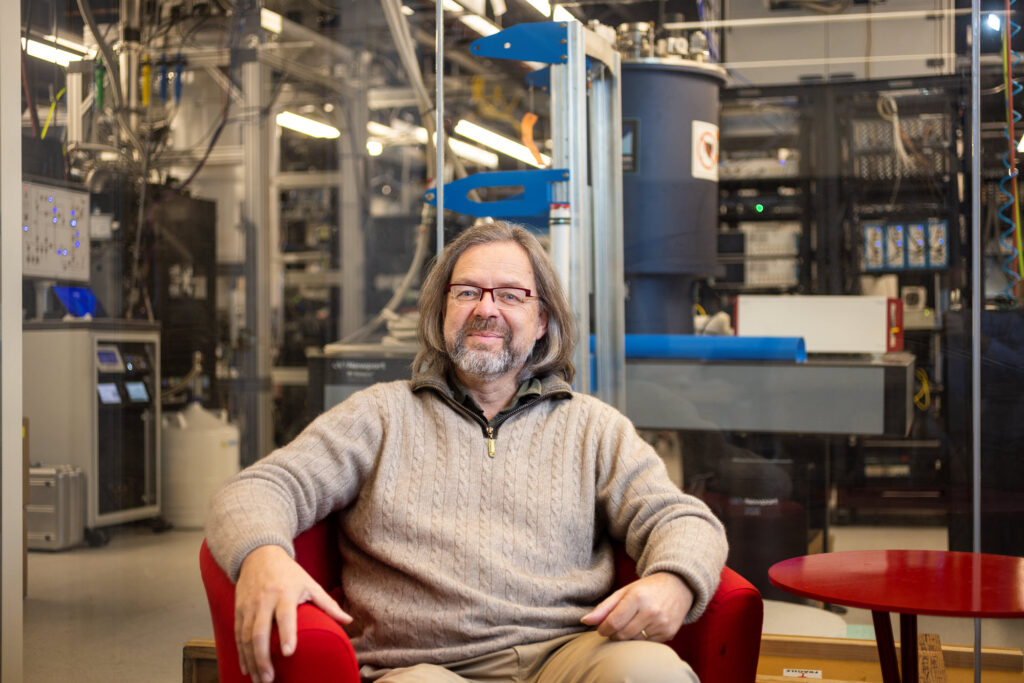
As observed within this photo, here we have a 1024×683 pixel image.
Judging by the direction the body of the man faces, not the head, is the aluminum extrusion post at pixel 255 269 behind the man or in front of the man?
behind

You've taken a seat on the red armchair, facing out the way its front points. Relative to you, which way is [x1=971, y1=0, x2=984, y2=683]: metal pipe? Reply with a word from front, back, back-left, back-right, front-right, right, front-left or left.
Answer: back-left

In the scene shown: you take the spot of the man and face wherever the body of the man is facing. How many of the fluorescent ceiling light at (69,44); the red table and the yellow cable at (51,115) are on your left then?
1

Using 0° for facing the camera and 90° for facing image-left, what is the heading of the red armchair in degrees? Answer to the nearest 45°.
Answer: approximately 0°

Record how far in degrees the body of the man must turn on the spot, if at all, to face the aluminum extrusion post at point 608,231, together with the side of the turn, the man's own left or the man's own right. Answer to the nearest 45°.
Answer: approximately 180°

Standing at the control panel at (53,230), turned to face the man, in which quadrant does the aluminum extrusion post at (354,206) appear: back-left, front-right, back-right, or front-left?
back-left

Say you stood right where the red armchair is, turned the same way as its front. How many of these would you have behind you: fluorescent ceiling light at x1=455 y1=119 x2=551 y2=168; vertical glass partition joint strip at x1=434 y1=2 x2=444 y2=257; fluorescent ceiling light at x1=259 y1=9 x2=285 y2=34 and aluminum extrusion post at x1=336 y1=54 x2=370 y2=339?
4

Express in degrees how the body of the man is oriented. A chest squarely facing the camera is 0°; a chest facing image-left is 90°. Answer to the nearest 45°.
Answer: approximately 0°

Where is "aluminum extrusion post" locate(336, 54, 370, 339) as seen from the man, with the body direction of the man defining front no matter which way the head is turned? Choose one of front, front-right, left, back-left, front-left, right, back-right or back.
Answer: back

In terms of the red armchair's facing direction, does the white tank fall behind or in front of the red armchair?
behind
